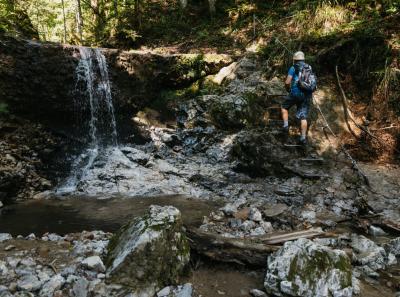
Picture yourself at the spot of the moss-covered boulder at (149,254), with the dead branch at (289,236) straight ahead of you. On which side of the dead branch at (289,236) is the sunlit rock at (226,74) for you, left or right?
left

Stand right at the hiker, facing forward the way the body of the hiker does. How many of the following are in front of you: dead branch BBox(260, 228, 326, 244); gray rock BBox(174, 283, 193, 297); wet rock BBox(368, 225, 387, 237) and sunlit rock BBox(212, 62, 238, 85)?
1

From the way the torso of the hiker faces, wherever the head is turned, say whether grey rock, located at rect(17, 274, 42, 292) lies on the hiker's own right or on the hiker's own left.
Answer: on the hiker's own left

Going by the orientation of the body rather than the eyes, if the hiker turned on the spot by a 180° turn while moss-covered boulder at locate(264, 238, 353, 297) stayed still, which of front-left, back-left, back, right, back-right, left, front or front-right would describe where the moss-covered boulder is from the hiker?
front-right

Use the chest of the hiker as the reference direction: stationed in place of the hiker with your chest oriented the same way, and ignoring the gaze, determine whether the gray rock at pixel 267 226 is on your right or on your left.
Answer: on your left

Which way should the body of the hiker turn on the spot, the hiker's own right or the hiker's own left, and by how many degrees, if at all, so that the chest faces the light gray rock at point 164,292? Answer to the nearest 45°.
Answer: approximately 135° to the hiker's own left

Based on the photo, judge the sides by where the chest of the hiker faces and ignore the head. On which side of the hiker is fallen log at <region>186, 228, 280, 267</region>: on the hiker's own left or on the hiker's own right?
on the hiker's own left

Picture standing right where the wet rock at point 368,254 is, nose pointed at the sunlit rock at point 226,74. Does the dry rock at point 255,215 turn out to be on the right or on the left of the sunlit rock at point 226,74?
left

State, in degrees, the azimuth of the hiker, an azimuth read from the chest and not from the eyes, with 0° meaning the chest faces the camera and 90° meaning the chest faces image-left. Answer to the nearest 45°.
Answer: approximately 135°

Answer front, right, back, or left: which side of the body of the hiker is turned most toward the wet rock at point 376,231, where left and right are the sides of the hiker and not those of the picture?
back

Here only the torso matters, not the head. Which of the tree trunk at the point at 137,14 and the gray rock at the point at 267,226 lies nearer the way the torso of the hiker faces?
the tree trunk

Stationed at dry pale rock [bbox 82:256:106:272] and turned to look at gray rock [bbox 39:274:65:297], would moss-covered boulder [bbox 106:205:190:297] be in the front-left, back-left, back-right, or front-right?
back-left

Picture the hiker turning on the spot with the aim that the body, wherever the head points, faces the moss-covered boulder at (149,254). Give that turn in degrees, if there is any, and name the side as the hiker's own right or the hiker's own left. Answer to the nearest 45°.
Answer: approximately 135° to the hiker's own left

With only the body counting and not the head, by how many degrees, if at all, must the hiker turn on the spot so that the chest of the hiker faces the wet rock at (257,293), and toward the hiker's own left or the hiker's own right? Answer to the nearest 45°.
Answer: approximately 135° to the hiker's own left
